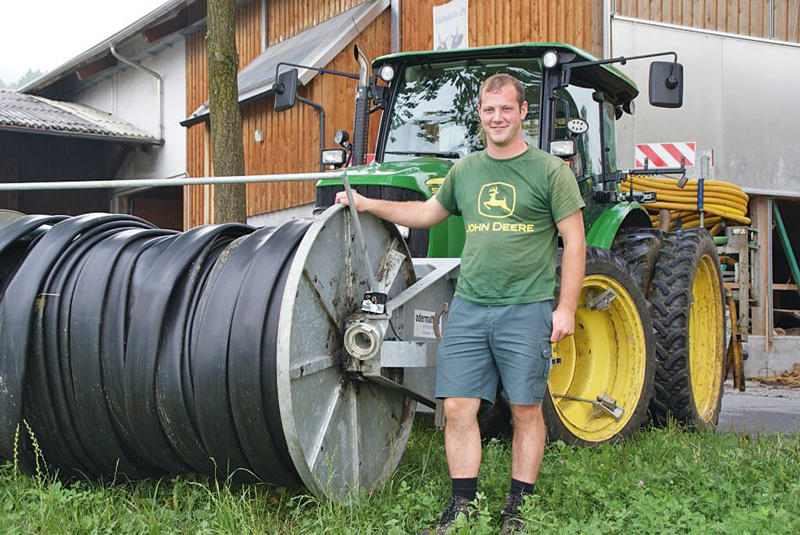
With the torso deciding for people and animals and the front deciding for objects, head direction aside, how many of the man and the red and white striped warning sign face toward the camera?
2

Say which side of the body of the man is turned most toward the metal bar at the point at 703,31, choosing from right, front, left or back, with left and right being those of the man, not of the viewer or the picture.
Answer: back

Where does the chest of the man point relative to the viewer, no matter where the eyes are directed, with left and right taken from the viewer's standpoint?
facing the viewer

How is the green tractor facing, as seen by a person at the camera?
facing the viewer and to the left of the viewer

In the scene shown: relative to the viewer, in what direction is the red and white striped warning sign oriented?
toward the camera

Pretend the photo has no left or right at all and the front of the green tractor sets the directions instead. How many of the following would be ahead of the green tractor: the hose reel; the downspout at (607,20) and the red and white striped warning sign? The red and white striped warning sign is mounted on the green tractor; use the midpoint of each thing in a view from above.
1

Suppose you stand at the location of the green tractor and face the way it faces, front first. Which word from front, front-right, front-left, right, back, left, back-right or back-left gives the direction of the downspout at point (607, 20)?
back-right

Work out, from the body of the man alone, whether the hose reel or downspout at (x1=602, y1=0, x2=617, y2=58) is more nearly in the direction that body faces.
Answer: the hose reel

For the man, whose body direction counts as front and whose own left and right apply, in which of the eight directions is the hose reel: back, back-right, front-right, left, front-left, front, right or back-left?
right
